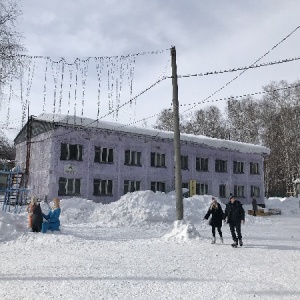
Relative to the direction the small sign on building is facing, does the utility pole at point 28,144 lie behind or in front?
behind

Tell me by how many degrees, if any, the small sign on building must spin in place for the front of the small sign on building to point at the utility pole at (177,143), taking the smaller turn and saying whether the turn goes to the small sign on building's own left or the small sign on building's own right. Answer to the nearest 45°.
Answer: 0° — it already faces it

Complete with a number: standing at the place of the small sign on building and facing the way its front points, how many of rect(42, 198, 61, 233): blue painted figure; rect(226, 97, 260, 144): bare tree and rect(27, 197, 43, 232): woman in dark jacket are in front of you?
2

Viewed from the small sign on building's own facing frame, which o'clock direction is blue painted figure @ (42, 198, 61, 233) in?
The blue painted figure is roughly at 12 o'clock from the small sign on building.

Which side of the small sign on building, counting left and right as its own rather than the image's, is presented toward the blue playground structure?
right

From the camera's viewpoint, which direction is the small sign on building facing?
toward the camera

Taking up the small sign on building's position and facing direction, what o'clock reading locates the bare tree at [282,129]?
The bare tree is roughly at 8 o'clock from the small sign on building.

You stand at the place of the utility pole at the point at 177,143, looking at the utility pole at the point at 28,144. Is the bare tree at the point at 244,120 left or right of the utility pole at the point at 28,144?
right

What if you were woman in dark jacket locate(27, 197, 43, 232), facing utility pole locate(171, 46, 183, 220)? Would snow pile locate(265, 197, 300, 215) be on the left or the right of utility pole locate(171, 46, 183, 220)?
left

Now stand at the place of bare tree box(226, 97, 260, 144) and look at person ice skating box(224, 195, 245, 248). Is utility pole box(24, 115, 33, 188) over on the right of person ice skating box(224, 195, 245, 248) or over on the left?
right

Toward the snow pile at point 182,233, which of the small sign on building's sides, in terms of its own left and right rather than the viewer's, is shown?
front

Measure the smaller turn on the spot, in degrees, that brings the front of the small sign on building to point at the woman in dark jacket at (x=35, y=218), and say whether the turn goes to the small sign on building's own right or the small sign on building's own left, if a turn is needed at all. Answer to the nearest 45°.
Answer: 0° — it already faces them

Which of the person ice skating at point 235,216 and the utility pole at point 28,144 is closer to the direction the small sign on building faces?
the person ice skating

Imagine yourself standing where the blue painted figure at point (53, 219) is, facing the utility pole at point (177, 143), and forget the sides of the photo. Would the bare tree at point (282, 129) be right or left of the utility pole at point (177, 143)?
left
